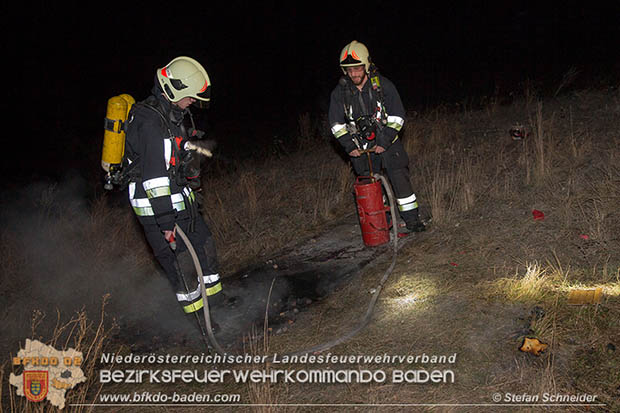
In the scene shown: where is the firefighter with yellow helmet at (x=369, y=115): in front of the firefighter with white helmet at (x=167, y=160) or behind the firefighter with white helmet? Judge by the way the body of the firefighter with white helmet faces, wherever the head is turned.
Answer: in front

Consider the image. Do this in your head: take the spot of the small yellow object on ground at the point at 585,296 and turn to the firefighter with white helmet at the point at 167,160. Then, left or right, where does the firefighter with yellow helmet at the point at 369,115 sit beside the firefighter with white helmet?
right

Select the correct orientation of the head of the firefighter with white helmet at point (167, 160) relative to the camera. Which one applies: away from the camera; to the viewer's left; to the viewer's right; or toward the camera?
to the viewer's right

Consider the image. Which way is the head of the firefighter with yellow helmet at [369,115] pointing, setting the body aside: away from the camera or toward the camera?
toward the camera

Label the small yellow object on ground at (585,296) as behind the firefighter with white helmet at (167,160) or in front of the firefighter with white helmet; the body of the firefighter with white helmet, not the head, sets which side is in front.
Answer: in front

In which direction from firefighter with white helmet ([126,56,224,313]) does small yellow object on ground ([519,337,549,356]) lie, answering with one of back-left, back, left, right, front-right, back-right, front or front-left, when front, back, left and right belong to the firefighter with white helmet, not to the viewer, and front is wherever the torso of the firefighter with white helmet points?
front-right

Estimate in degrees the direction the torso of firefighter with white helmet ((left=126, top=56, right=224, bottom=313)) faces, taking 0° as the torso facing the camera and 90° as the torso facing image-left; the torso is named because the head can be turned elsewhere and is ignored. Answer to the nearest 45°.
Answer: approximately 270°
